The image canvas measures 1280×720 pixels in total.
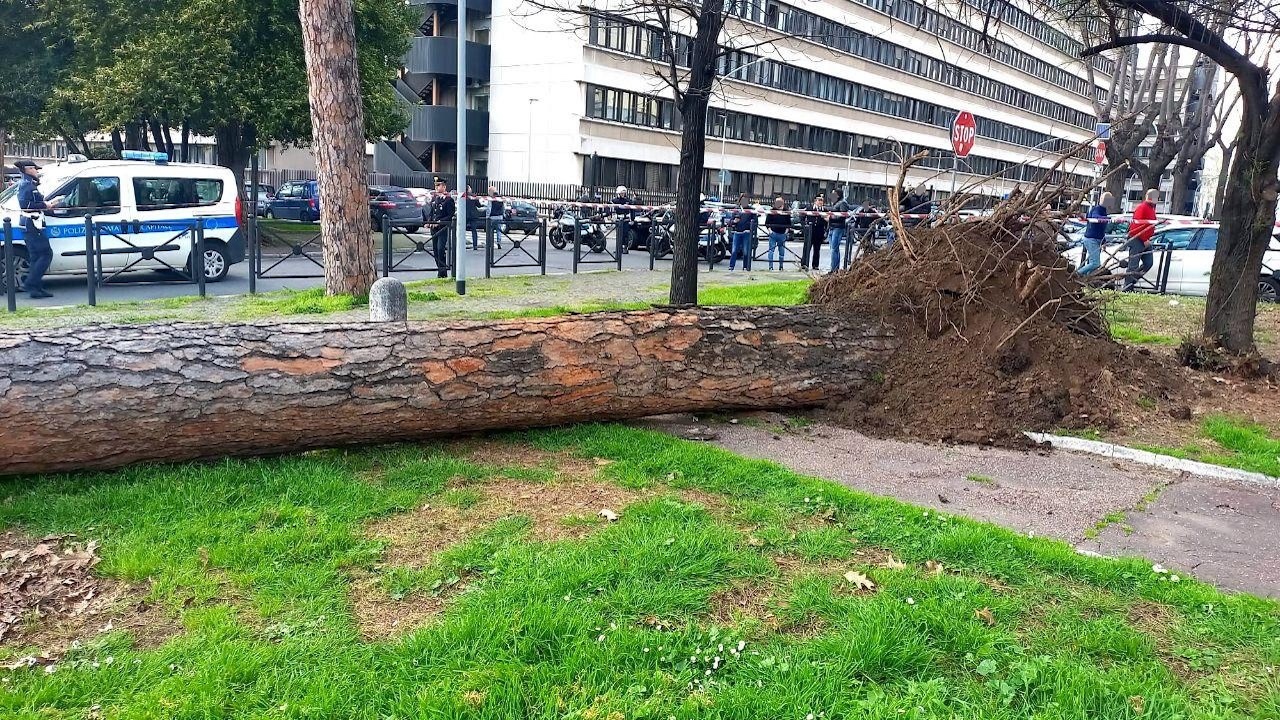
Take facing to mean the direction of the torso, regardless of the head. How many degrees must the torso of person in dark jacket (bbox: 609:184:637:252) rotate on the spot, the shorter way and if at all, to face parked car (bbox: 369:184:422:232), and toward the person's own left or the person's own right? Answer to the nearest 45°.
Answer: approximately 135° to the person's own right

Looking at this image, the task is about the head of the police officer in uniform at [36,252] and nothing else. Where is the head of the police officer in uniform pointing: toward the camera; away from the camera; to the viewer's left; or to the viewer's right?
to the viewer's right

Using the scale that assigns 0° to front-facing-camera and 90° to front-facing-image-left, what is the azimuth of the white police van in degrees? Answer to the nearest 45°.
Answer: approximately 90°

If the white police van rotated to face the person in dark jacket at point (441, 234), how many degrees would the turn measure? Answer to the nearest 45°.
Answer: approximately 180°

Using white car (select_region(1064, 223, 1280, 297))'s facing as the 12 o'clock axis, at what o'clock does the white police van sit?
The white police van is roughly at 11 o'clock from the white car.

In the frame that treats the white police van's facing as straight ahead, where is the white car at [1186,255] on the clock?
The white car is roughly at 7 o'clock from the white police van.

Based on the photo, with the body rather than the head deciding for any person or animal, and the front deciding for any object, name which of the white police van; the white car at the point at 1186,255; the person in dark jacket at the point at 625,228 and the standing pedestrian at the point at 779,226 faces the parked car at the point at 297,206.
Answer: the white car

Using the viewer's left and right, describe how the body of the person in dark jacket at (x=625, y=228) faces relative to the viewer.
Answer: facing the viewer

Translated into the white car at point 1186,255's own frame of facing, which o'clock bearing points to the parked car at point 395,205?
The parked car is roughly at 12 o'clock from the white car.

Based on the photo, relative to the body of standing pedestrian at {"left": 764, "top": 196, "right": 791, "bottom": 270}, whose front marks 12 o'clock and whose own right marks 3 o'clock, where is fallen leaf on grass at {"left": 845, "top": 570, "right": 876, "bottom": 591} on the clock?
The fallen leaf on grass is roughly at 12 o'clock from the standing pedestrian.

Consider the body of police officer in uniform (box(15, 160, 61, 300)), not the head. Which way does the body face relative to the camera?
to the viewer's right

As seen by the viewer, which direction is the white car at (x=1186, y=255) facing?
to the viewer's left

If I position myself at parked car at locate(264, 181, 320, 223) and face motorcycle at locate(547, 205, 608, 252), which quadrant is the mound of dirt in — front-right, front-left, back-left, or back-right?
front-right
